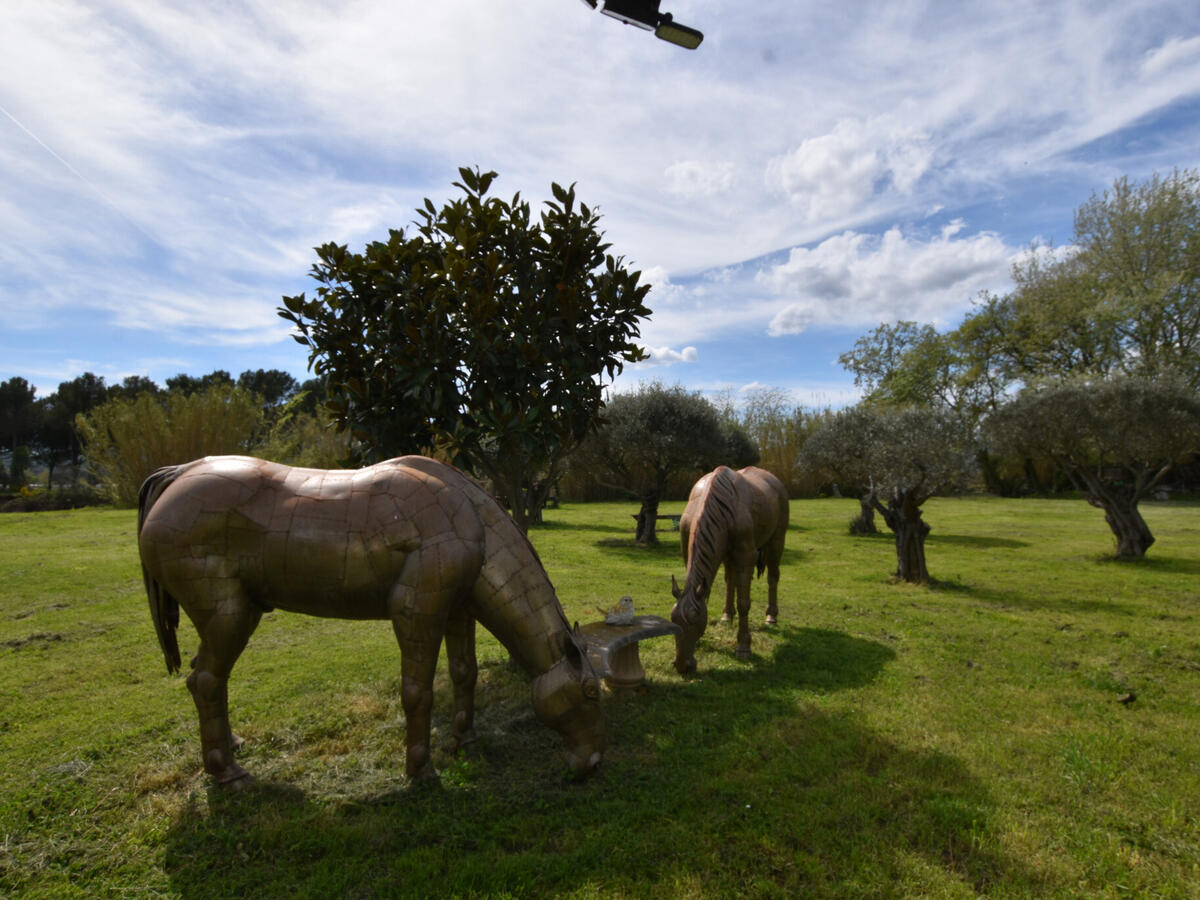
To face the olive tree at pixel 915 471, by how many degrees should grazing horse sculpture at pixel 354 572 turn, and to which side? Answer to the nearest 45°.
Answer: approximately 45° to its left

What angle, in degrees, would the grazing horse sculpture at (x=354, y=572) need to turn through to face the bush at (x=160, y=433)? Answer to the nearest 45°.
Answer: approximately 90° to its left

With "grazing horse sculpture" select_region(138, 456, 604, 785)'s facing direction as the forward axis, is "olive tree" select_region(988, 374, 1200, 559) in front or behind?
in front

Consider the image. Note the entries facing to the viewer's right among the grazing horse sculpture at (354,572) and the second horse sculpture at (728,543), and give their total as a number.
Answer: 1

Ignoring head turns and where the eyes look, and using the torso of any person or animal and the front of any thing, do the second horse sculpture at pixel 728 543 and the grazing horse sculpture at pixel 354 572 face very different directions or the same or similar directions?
very different directions

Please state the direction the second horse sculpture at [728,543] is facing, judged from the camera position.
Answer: facing the viewer and to the left of the viewer

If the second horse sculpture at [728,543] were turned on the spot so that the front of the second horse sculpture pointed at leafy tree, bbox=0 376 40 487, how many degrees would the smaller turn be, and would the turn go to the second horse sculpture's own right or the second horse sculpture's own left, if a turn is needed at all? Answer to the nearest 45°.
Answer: approximately 90° to the second horse sculpture's own right

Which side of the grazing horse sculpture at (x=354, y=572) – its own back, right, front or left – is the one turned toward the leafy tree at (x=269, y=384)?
left

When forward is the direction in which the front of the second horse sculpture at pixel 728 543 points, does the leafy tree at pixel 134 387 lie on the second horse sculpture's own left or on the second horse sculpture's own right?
on the second horse sculpture's own right

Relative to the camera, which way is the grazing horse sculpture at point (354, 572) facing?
to the viewer's right

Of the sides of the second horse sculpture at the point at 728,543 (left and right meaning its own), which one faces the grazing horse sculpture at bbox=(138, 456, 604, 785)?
front

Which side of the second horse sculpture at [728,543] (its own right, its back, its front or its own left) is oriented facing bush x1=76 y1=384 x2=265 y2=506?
right

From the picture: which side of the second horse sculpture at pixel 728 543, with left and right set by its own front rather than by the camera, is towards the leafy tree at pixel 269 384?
right
